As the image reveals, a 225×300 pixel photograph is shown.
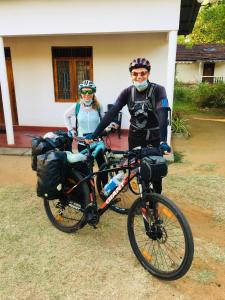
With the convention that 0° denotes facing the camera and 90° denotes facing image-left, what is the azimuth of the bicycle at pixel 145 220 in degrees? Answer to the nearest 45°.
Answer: approximately 315°

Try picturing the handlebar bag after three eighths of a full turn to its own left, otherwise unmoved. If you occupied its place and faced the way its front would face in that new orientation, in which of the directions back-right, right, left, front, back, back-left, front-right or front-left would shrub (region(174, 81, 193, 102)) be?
front

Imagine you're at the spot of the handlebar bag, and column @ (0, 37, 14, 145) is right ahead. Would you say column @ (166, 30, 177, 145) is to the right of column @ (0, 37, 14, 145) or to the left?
right

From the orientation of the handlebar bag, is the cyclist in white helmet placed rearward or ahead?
rearward

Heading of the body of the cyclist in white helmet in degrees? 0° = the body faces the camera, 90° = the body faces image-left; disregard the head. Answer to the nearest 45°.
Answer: approximately 0°

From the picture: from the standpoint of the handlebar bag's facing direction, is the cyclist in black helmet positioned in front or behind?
behind

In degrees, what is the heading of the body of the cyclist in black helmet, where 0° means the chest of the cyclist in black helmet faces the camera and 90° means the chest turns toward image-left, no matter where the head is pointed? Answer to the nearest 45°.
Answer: approximately 0°

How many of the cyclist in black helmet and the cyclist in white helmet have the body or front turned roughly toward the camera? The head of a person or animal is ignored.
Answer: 2

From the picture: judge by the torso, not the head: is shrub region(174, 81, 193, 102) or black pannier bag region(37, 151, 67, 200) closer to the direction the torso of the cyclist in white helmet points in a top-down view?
the black pannier bag
